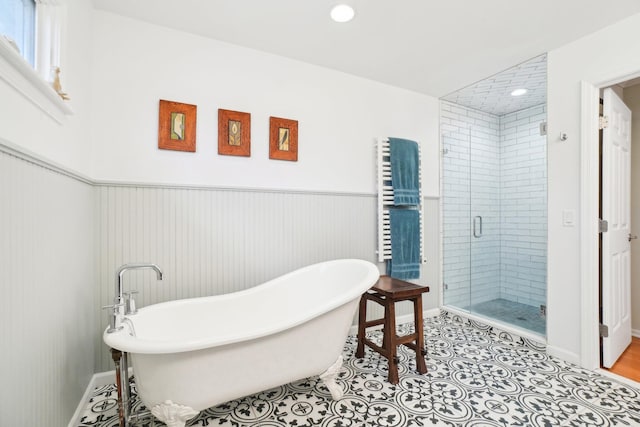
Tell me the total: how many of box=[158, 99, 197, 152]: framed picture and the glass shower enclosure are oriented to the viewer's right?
0

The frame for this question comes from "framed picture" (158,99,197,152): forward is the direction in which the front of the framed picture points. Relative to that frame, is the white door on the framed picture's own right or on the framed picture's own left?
on the framed picture's own left

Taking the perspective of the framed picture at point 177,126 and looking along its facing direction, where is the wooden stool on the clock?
The wooden stool is roughly at 10 o'clock from the framed picture.

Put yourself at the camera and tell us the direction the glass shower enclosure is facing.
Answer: facing the viewer and to the left of the viewer

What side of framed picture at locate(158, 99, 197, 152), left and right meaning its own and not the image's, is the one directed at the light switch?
left

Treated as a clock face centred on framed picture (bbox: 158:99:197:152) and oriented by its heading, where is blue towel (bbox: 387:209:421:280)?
The blue towel is roughly at 9 o'clock from the framed picture.

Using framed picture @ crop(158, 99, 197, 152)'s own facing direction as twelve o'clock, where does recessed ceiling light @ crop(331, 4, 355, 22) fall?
The recessed ceiling light is roughly at 10 o'clock from the framed picture.

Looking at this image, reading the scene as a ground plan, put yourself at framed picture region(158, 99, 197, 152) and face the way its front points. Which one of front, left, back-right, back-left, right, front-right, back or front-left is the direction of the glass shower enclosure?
left

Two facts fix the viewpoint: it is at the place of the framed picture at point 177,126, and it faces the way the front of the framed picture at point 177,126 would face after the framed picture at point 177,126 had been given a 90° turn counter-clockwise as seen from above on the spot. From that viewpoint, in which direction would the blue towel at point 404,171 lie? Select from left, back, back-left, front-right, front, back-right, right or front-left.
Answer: front

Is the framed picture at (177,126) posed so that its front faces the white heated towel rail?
no

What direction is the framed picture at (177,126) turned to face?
toward the camera
